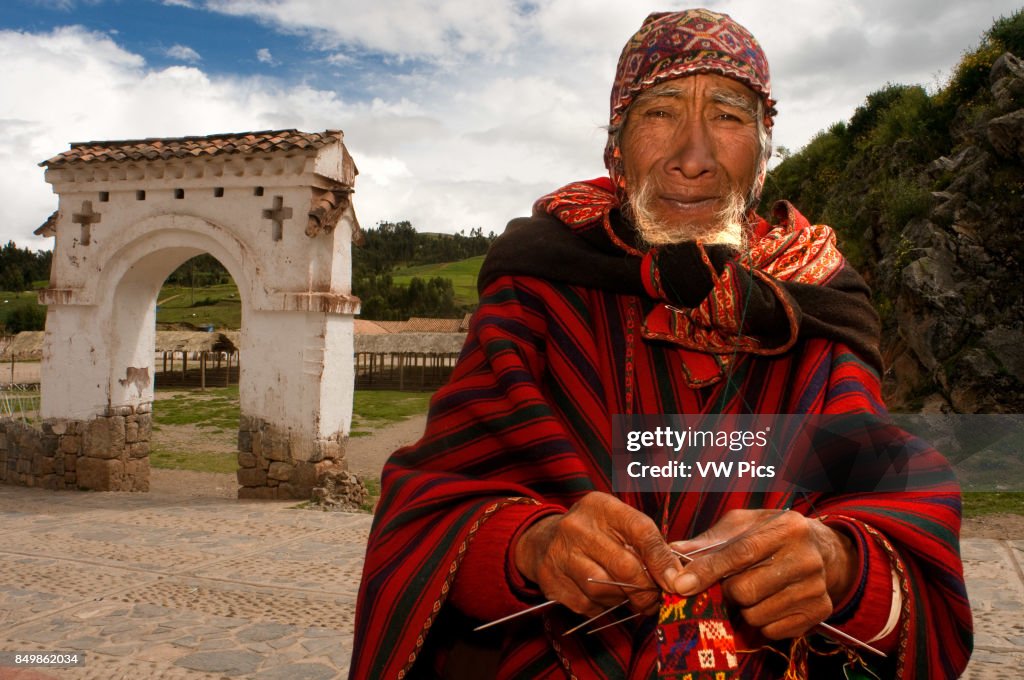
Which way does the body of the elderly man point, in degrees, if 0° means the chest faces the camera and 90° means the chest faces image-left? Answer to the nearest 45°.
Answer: approximately 0°

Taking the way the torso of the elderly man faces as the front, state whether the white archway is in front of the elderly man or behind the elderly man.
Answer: behind
